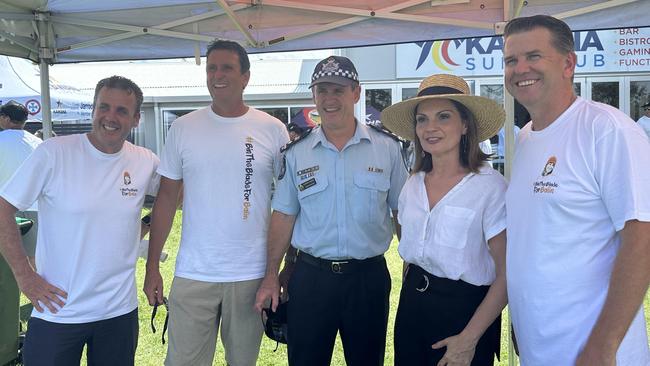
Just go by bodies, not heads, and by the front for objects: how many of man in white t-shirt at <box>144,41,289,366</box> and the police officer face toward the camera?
2

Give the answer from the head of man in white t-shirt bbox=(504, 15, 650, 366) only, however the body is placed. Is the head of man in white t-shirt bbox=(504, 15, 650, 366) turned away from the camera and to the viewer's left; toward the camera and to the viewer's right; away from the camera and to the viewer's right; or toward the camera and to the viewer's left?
toward the camera and to the viewer's left

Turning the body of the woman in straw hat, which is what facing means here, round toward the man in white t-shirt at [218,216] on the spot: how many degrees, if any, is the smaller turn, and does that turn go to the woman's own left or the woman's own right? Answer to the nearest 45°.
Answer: approximately 45° to the woman's own right

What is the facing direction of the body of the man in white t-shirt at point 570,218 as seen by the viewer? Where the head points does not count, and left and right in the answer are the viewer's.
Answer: facing the viewer and to the left of the viewer

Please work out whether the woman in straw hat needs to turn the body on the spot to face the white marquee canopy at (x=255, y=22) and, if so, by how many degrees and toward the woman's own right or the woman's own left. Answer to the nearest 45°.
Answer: approximately 90° to the woman's own right

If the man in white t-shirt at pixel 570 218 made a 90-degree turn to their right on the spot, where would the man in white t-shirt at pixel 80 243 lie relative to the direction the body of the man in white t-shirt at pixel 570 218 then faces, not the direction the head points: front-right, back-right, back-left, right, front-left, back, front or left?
front-left

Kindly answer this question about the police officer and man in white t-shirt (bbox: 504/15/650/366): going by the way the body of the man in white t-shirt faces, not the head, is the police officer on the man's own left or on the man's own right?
on the man's own right

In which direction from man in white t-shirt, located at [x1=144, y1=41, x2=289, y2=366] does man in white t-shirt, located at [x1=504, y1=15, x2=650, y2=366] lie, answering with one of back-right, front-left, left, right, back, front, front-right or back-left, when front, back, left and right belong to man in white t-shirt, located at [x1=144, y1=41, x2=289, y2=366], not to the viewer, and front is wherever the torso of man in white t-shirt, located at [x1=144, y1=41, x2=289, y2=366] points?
front-left

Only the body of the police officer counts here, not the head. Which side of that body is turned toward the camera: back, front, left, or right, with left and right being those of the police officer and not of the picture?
front
